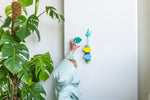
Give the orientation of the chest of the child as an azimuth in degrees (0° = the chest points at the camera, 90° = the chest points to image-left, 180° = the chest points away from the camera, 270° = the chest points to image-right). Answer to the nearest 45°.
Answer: approximately 225°
